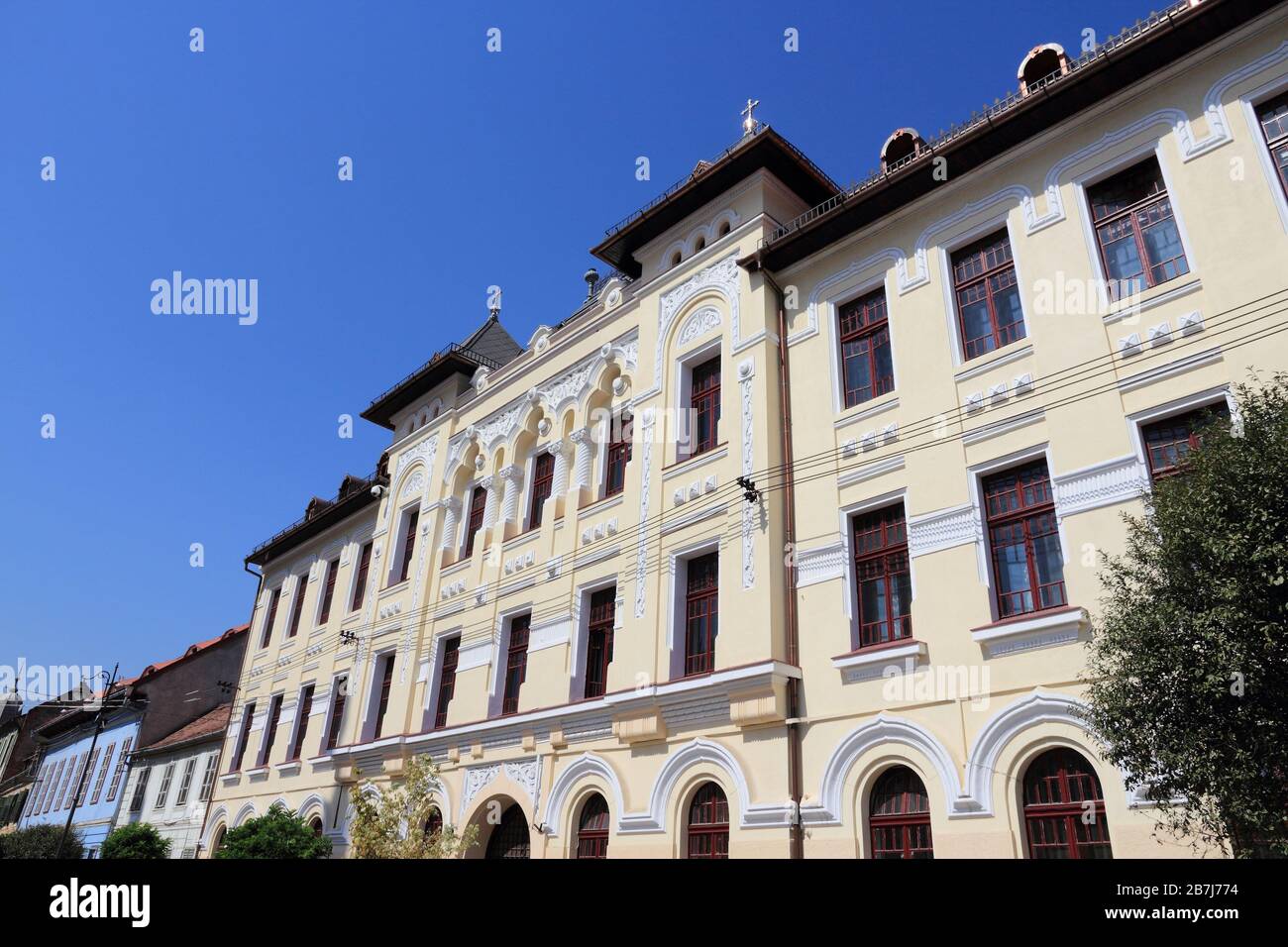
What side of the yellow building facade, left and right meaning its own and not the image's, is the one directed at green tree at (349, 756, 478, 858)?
right

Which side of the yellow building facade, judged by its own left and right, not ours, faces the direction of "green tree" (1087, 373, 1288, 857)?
left

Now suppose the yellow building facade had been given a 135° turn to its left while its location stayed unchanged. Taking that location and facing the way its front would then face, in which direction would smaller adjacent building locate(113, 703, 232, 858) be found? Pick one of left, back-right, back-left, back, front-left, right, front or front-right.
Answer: back-left

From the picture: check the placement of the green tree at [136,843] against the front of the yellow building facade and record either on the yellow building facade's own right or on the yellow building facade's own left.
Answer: on the yellow building facade's own right

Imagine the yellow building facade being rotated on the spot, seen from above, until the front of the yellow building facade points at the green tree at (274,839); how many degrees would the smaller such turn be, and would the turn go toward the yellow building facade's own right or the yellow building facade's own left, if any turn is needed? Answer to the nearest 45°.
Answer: approximately 90° to the yellow building facade's own right

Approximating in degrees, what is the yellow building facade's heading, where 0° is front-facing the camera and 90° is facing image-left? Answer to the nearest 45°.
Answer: approximately 45°

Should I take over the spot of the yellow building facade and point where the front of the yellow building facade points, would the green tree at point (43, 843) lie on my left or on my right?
on my right
